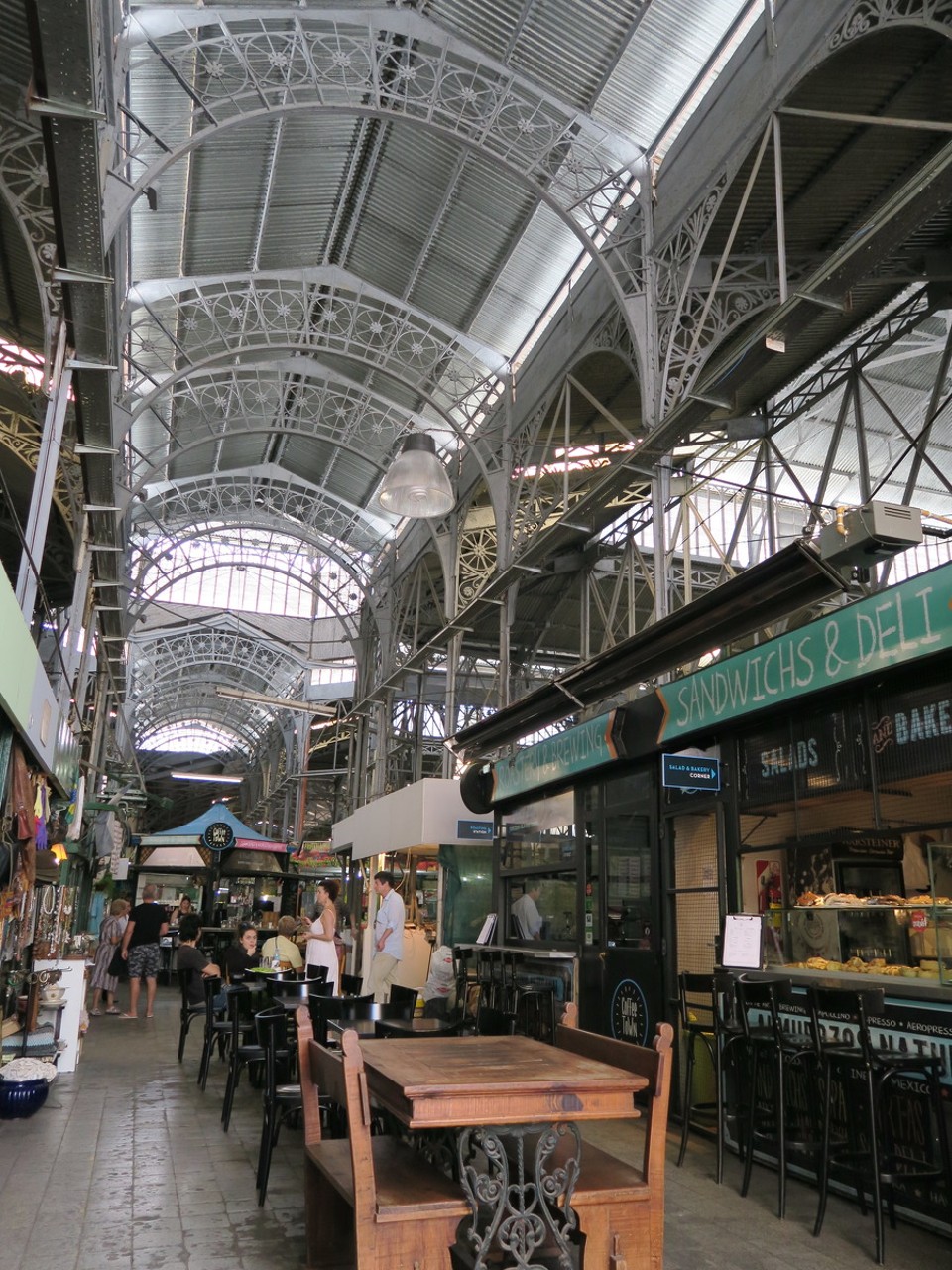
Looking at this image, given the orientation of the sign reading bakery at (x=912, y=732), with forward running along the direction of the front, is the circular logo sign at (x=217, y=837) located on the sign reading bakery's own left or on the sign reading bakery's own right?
on the sign reading bakery's own right

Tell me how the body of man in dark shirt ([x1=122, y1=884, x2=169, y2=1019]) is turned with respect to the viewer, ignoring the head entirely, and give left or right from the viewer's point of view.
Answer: facing away from the viewer

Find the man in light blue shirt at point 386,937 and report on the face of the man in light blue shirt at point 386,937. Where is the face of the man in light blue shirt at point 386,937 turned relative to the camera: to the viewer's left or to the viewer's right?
to the viewer's left

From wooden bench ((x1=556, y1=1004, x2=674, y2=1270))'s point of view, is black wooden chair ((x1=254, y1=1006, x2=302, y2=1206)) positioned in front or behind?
in front

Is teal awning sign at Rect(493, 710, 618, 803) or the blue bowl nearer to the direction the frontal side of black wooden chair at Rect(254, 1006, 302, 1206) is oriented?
the teal awning sign

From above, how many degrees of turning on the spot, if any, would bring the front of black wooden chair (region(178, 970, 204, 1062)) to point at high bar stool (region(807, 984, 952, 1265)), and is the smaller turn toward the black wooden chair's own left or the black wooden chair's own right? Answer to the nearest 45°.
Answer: approximately 45° to the black wooden chair's own right

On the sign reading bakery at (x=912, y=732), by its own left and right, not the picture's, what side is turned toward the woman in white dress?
right

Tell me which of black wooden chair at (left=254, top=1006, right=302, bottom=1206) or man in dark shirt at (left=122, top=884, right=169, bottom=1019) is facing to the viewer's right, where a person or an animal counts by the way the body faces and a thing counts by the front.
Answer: the black wooden chair

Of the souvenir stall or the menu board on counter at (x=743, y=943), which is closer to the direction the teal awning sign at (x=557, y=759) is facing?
the souvenir stall

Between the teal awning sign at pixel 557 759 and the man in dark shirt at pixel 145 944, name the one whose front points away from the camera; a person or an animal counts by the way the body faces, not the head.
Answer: the man in dark shirt

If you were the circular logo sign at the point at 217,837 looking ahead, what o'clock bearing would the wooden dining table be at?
The wooden dining table is roughly at 12 o'clock from the circular logo sign.
